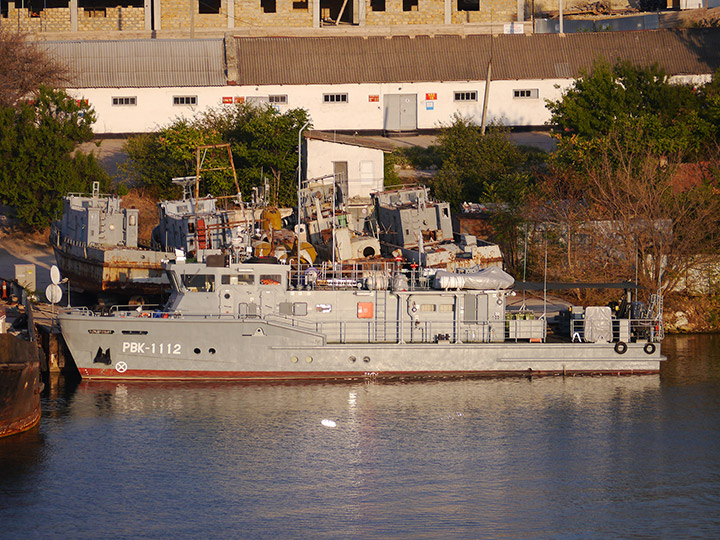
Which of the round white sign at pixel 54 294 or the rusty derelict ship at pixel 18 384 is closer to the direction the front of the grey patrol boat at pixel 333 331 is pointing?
the round white sign

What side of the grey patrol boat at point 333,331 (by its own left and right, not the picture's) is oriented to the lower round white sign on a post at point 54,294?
front

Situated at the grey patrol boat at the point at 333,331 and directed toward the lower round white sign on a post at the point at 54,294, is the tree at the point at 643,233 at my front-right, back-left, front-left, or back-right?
back-right

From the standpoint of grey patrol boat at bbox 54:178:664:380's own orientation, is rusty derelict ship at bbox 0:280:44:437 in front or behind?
in front

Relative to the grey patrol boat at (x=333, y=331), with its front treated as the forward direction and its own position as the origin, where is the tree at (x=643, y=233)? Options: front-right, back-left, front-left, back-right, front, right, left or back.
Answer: back-right

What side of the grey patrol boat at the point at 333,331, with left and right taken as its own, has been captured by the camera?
left
